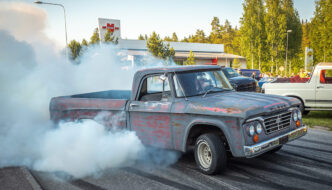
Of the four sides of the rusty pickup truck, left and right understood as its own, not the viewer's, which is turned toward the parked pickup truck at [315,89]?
left

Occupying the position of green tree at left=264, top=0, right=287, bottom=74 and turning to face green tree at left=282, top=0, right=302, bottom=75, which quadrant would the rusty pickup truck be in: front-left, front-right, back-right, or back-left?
back-right

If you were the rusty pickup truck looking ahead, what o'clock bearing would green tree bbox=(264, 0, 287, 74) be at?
The green tree is roughly at 8 o'clock from the rusty pickup truck.

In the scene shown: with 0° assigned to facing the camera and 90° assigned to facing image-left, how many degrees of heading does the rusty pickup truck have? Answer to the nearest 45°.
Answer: approximately 315°

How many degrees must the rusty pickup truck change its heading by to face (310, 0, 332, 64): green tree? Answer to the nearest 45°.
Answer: approximately 90° to its left
